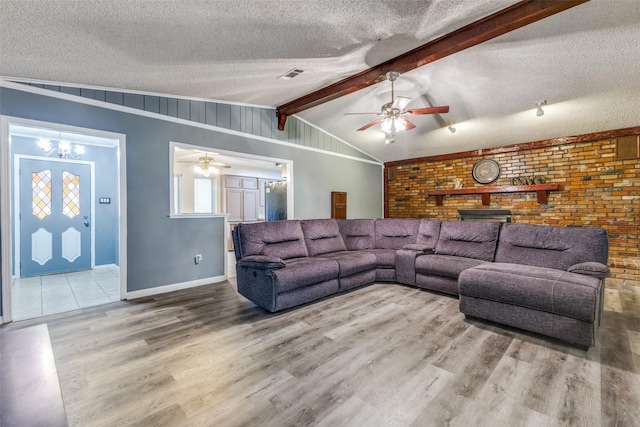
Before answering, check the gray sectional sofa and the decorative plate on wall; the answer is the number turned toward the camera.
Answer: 2

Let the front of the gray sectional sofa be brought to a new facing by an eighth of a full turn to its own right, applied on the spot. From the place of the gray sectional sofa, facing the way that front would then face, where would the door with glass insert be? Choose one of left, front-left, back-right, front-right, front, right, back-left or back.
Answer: front-right

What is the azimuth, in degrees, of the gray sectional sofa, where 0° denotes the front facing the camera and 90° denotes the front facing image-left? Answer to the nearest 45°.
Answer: approximately 0°

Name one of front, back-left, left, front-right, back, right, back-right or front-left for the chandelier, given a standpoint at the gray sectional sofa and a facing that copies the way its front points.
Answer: right

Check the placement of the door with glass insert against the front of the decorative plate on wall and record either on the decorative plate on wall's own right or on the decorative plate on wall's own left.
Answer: on the decorative plate on wall's own right

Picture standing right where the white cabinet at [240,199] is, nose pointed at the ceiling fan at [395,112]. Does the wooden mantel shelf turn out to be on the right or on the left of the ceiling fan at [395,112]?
left

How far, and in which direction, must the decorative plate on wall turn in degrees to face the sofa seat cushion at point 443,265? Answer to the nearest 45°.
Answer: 0° — it already faces it

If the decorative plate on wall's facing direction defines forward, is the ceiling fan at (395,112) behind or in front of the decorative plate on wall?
in front

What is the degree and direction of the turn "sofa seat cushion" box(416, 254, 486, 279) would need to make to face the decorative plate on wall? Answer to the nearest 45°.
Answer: approximately 135° to its right

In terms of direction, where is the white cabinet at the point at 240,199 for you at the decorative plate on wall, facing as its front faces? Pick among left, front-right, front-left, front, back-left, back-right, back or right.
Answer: right
